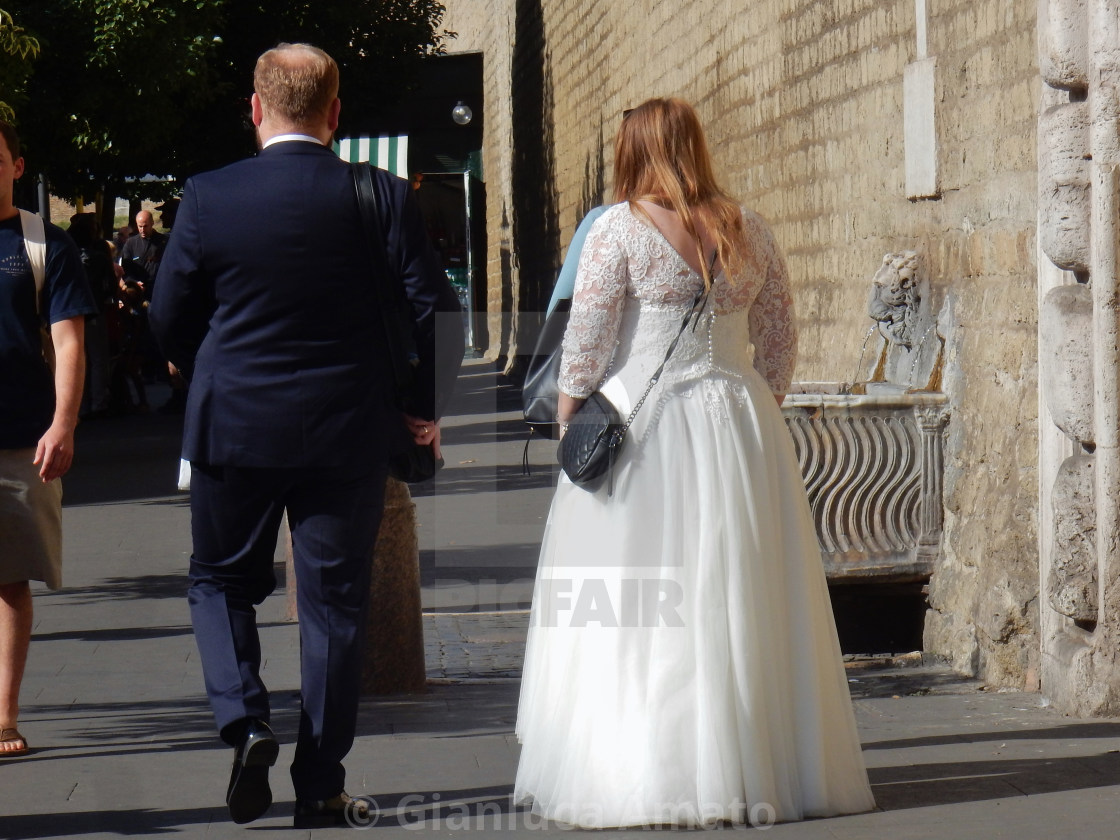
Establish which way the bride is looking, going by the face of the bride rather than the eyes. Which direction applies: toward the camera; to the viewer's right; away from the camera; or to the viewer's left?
away from the camera

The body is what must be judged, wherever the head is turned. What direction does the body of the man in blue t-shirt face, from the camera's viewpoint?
toward the camera

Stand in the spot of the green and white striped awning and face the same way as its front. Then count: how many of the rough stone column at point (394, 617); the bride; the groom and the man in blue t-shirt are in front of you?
4

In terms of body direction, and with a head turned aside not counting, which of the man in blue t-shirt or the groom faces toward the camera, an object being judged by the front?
the man in blue t-shirt

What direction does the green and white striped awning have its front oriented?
toward the camera

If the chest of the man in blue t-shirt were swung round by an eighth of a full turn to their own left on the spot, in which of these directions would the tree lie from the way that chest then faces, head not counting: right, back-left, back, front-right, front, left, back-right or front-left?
back-left

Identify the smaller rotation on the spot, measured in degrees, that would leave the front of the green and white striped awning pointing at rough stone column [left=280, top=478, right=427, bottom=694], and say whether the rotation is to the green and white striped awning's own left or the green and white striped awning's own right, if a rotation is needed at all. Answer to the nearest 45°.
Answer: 0° — it already faces it

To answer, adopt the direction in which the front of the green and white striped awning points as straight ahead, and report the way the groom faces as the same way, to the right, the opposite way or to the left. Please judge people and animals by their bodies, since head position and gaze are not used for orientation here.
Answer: the opposite way

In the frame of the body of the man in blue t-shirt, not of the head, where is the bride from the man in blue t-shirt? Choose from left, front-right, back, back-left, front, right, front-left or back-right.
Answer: front-left

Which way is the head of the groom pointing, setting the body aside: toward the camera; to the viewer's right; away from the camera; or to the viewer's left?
away from the camera

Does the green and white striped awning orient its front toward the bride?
yes

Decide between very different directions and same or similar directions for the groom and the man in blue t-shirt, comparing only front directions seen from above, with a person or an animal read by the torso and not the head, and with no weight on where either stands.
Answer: very different directions

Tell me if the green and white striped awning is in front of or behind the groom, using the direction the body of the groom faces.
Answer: in front

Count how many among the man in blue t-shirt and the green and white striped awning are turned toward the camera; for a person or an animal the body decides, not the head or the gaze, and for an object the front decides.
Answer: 2

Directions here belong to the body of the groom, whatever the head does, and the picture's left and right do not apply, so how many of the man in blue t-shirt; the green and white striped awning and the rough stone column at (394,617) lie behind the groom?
0

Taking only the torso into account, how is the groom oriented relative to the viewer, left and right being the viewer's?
facing away from the viewer

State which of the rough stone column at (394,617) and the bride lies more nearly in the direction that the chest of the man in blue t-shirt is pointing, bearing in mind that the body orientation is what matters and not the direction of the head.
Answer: the bride

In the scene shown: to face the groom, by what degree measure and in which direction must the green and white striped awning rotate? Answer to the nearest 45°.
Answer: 0° — it already faces them

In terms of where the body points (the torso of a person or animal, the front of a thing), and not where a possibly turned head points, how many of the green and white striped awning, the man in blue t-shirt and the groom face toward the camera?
2

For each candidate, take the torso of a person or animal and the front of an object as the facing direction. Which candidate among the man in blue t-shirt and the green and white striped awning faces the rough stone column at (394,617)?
the green and white striped awning
